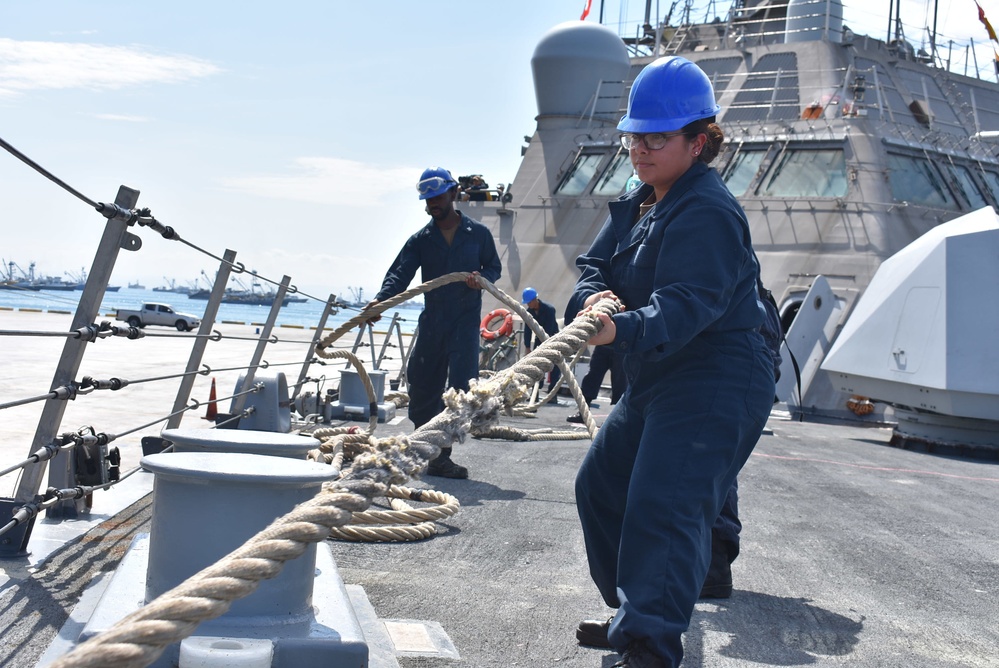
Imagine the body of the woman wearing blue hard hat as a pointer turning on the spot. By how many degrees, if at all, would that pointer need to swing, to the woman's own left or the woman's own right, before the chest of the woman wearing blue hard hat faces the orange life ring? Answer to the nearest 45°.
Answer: approximately 135° to the woman's own right

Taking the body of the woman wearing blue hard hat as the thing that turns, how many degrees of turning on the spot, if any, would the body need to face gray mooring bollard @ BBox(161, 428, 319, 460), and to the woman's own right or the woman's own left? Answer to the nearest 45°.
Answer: approximately 45° to the woman's own right

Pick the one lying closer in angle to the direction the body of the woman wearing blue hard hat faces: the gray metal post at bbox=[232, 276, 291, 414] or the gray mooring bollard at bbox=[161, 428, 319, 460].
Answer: the gray mooring bollard

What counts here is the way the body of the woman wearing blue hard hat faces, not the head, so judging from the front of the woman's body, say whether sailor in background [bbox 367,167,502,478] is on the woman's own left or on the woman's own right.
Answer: on the woman's own right

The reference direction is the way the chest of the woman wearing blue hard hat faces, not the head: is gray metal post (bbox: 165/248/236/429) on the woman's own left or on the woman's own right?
on the woman's own right

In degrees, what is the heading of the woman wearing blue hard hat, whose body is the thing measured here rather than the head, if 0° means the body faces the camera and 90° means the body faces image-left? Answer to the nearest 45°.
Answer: approximately 45°

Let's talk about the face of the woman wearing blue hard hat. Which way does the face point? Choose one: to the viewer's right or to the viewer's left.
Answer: to the viewer's left

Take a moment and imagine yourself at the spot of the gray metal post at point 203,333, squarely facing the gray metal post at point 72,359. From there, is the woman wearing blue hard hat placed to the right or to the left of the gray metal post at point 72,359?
left

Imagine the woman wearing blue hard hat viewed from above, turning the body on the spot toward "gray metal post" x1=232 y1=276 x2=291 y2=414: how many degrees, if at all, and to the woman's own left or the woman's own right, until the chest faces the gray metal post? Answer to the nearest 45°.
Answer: approximately 90° to the woman's own right

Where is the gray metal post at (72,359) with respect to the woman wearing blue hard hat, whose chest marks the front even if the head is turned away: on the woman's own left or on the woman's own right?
on the woman's own right
